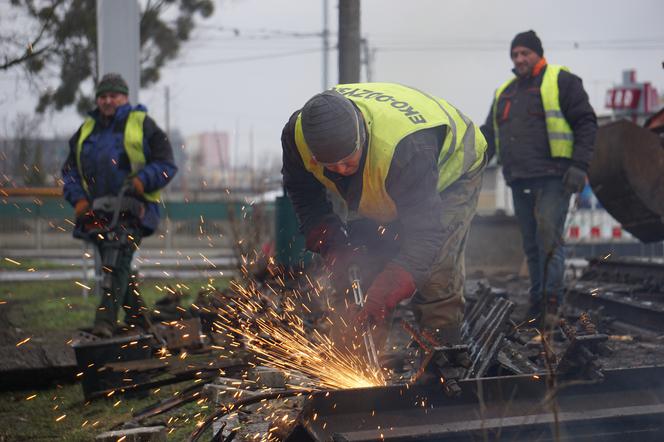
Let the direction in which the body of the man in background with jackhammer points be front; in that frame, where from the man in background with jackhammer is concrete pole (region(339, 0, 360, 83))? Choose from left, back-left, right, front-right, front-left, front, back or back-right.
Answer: back-left

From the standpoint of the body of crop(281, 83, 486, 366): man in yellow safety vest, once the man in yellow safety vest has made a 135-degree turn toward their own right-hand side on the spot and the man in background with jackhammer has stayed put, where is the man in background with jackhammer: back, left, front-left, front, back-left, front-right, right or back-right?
front-left

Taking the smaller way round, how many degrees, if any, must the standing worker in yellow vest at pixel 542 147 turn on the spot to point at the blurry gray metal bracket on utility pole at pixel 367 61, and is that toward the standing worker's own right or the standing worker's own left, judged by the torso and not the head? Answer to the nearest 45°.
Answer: approximately 135° to the standing worker's own right

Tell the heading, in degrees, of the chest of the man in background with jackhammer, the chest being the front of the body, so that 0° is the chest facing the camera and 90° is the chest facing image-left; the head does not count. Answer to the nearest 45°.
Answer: approximately 0°

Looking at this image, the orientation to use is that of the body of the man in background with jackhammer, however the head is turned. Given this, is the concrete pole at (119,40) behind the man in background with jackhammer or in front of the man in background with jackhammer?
behind

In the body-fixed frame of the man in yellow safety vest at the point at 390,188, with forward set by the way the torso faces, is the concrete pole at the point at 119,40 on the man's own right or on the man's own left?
on the man's own right

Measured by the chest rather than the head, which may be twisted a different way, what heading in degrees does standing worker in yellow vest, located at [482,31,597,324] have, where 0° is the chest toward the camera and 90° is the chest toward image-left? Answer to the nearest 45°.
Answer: approximately 45°

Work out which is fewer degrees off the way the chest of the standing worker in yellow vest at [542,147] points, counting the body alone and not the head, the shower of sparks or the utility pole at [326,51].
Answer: the shower of sparks

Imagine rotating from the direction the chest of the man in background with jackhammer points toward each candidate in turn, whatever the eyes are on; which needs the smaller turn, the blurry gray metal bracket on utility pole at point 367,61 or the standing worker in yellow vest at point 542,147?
the standing worker in yellow vest

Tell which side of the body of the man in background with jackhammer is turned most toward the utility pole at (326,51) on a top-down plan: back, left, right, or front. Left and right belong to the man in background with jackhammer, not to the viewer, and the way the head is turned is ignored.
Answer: back
